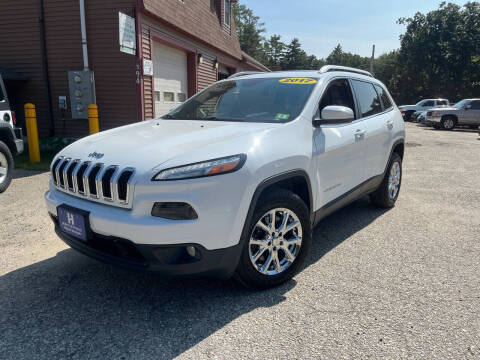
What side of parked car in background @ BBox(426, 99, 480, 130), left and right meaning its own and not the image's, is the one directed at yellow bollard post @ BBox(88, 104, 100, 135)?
front

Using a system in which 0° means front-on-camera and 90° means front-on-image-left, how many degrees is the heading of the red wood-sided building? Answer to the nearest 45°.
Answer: approximately 315°

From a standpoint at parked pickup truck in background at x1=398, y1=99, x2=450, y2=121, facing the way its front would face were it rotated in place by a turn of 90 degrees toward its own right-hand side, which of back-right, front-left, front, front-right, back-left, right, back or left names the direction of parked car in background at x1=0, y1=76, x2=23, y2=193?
back-left

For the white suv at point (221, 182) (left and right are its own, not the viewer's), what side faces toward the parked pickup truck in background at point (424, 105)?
back

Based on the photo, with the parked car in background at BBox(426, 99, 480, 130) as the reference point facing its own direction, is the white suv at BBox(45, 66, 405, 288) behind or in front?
in front

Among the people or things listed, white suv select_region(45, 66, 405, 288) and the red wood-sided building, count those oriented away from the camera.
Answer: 0

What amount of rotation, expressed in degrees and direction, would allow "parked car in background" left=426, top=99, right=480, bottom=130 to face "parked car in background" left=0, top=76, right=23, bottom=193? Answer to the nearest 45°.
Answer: approximately 45° to its left

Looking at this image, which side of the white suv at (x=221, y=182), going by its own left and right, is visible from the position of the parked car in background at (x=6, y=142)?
right

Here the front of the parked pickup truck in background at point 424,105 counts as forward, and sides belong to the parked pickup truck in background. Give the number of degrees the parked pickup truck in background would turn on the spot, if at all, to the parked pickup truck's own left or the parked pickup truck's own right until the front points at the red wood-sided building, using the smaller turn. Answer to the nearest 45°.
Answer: approximately 45° to the parked pickup truck's own left

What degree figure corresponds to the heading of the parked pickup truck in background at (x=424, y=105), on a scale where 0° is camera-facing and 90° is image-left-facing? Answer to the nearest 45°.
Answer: approximately 45°
